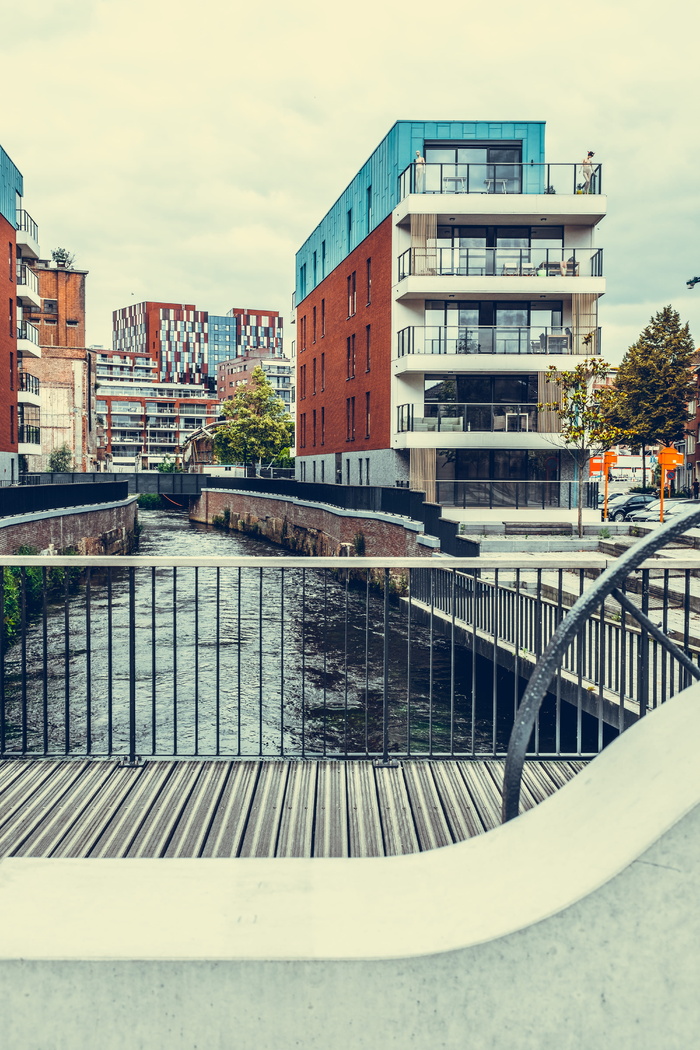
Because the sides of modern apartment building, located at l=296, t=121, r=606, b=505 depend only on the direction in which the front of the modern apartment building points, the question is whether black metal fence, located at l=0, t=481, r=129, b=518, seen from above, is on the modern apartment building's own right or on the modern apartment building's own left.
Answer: on the modern apartment building's own right

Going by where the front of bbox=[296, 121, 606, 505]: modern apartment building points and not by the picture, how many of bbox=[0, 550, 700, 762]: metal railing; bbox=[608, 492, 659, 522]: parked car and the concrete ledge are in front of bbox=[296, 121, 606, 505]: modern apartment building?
2

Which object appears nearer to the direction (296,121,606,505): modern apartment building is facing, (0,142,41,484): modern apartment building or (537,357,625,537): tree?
the tree

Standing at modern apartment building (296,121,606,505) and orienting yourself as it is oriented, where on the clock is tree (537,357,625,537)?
The tree is roughly at 11 o'clock from the modern apartment building.

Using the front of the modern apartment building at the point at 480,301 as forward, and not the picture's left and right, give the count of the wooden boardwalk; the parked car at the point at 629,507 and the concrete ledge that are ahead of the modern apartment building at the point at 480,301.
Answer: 2

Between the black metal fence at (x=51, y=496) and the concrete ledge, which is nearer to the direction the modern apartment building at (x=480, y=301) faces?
the concrete ledge

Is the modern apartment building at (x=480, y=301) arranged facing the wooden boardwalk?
yes

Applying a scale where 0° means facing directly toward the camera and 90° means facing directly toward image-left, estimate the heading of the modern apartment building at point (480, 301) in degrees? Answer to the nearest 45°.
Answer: approximately 0°

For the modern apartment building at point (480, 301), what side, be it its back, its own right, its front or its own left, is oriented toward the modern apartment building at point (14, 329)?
right
